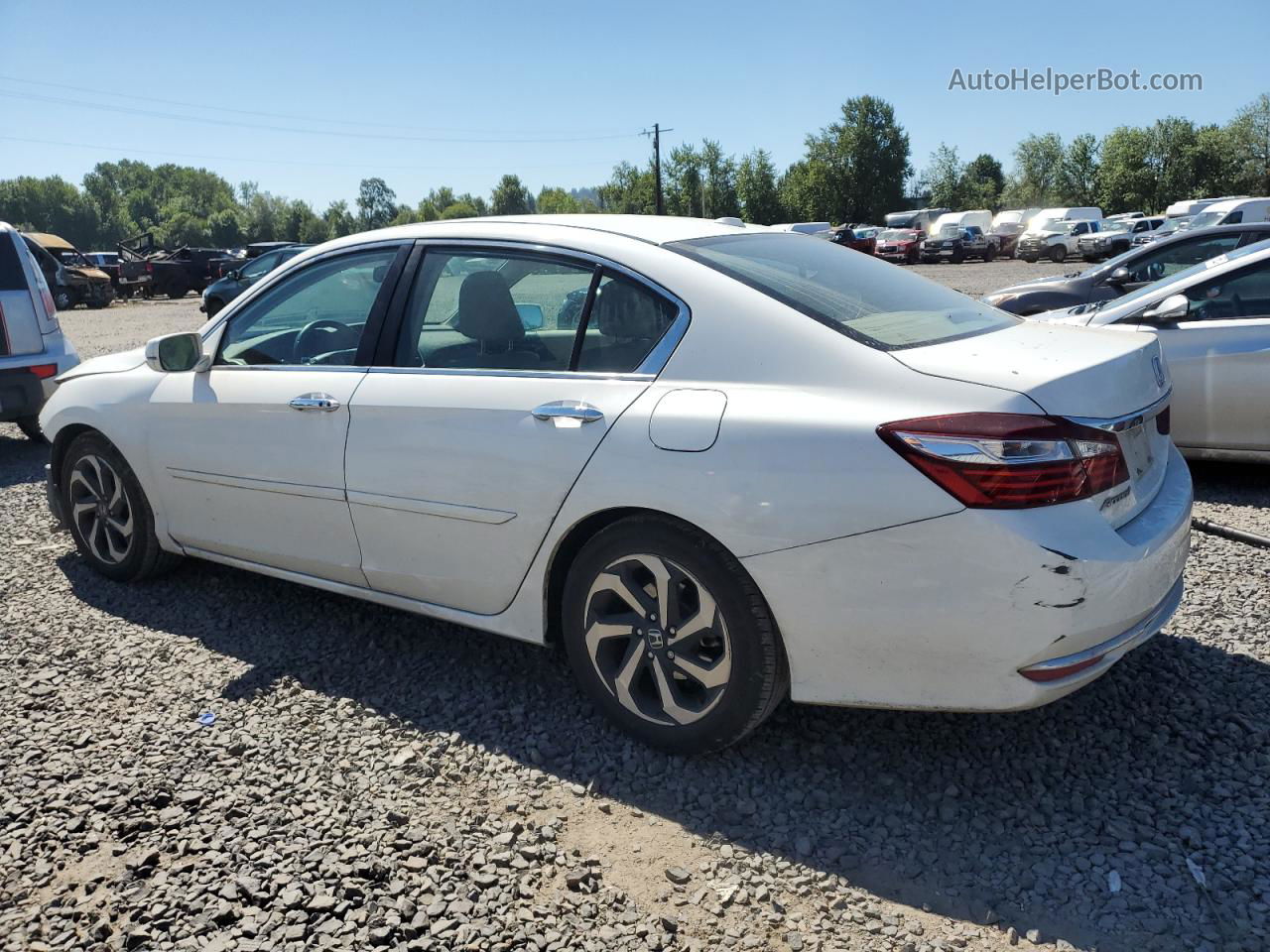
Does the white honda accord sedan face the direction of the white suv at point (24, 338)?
yes

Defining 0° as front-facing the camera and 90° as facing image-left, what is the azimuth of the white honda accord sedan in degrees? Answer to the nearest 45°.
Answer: approximately 135°

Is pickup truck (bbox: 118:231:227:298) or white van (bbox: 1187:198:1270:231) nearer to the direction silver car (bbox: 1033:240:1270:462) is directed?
the pickup truck

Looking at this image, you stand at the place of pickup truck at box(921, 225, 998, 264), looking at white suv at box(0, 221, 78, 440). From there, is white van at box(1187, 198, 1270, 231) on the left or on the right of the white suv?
left

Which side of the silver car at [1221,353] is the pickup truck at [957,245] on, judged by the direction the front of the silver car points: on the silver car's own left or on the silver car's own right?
on the silver car's own right

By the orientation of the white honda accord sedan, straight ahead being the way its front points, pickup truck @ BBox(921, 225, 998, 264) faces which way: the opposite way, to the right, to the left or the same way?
to the left

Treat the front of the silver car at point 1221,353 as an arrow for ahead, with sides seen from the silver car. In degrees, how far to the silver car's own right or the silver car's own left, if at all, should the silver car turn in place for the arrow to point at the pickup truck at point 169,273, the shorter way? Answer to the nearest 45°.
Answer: approximately 45° to the silver car's own right

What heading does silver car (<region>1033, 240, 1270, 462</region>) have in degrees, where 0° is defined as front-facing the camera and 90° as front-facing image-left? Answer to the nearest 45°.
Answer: approximately 90°

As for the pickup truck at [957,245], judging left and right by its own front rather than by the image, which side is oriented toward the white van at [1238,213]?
left
